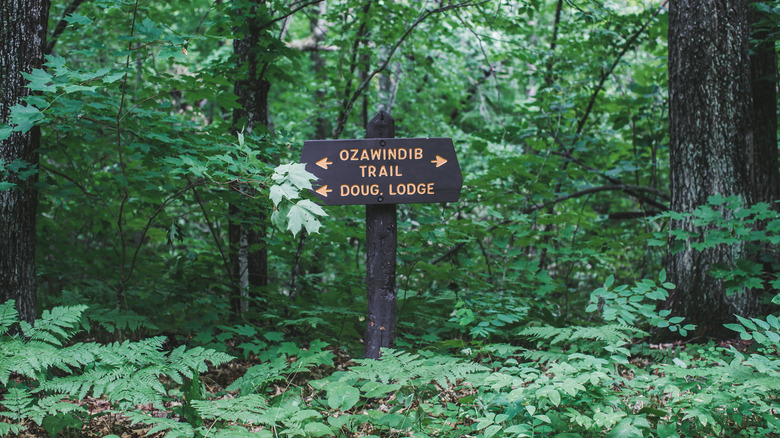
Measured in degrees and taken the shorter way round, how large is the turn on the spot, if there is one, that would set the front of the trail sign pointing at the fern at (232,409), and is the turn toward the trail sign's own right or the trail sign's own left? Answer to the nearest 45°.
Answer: approximately 45° to the trail sign's own right

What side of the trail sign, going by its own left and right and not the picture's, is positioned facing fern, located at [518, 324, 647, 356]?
left

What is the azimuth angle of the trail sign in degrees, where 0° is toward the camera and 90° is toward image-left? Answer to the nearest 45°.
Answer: approximately 0°
